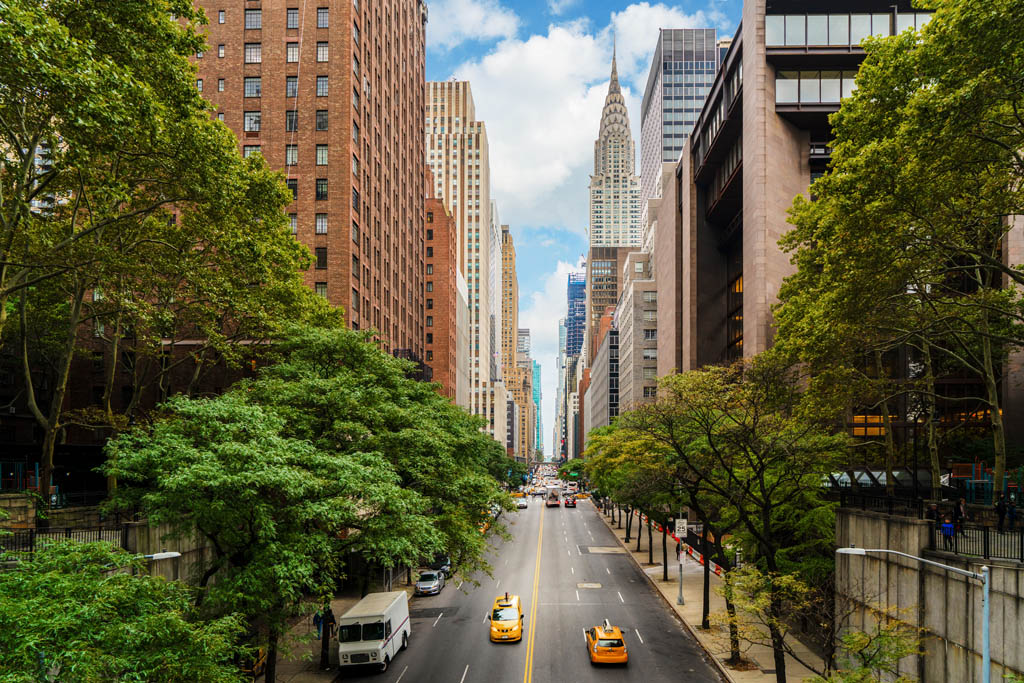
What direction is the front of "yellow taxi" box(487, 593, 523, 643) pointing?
toward the camera

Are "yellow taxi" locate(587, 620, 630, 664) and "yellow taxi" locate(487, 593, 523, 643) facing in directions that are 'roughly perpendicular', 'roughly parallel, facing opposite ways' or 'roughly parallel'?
roughly parallel, facing opposite ways

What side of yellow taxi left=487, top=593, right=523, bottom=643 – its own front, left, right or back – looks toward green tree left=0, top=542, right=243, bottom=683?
front

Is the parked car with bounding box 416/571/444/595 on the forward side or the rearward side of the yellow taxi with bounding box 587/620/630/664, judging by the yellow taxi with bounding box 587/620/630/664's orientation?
on the forward side

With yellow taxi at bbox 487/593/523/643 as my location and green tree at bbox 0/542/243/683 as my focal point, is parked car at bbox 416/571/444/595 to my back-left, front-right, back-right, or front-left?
back-right

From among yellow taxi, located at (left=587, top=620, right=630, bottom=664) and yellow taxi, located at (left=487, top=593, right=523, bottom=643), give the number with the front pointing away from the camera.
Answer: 1

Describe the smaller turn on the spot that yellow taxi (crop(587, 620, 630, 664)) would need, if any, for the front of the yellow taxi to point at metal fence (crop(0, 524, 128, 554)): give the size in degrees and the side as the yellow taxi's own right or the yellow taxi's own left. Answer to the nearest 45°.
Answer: approximately 135° to the yellow taxi's own left

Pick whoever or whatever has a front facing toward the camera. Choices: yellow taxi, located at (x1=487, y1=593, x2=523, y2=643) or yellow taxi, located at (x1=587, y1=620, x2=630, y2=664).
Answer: yellow taxi, located at (x1=487, y1=593, x2=523, y2=643)

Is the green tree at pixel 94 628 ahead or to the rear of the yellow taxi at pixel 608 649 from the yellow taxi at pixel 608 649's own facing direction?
to the rear

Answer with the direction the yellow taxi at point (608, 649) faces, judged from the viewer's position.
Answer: facing away from the viewer
